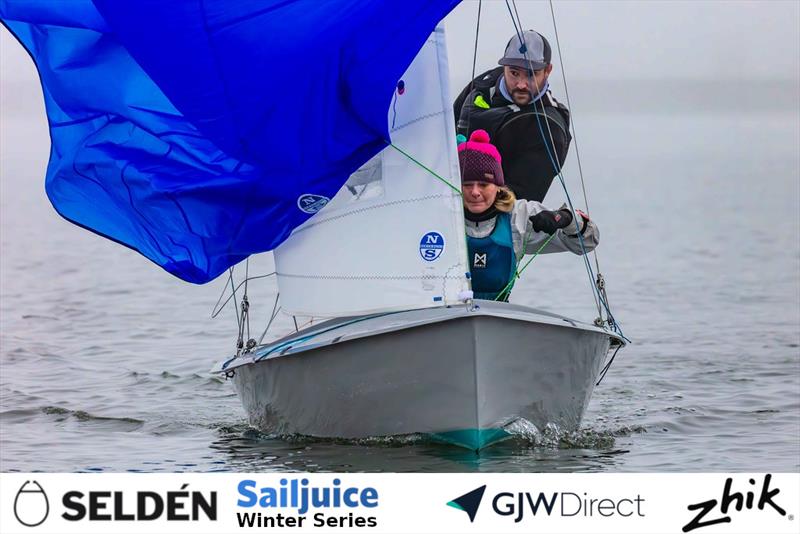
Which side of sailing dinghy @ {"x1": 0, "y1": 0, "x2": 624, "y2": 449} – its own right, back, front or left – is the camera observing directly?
front
